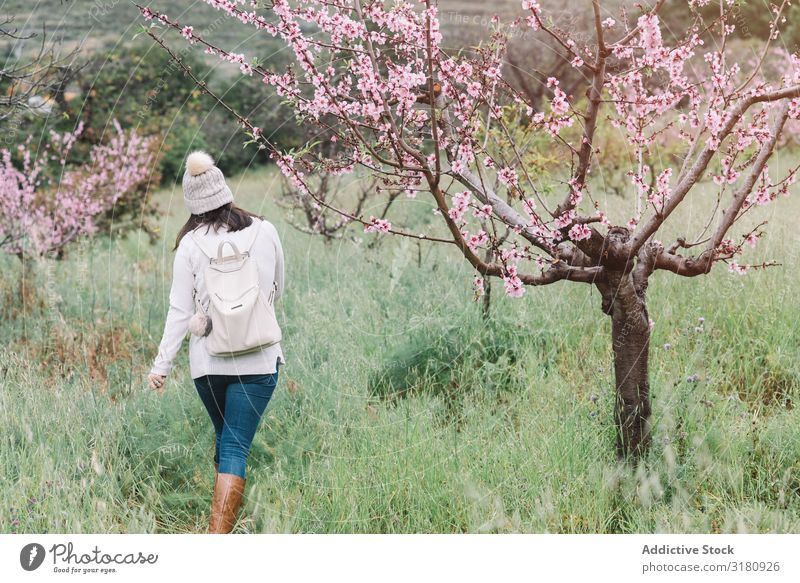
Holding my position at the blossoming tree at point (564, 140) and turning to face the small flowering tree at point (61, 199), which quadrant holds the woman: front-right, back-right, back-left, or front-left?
front-left

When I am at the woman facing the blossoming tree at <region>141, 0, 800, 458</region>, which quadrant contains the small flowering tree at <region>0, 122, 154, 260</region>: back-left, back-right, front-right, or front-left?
back-left

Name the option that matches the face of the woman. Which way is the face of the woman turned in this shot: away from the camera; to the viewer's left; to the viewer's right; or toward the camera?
away from the camera

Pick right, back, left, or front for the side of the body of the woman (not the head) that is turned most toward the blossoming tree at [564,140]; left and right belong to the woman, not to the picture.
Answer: right

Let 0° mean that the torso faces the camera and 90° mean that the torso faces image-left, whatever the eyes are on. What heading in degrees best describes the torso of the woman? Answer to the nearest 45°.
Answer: approximately 180°

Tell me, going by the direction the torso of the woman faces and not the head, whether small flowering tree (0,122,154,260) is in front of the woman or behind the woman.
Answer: in front

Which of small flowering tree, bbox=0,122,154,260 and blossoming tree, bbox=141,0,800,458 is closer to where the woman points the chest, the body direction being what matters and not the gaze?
the small flowering tree
